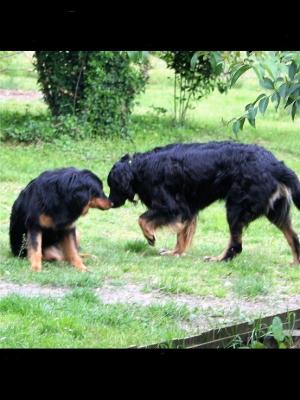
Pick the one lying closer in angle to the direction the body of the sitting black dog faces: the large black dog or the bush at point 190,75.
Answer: the large black dog

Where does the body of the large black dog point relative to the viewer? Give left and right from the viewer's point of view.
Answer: facing to the left of the viewer

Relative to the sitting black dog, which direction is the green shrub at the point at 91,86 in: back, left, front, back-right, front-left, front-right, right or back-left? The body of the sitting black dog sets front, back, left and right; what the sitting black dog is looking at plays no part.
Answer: back-left

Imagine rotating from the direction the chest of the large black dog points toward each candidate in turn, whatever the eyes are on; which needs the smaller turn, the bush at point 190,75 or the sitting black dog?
the sitting black dog

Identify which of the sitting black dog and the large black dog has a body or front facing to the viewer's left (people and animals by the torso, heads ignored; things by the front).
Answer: the large black dog

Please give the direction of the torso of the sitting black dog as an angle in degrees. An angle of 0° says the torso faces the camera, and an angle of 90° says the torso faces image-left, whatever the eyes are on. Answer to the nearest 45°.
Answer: approximately 315°

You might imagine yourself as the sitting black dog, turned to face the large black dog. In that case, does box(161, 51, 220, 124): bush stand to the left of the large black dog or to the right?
left

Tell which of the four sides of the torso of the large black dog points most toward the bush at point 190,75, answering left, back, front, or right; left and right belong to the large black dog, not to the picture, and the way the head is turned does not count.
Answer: right

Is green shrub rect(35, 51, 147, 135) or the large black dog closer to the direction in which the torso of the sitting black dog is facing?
the large black dog

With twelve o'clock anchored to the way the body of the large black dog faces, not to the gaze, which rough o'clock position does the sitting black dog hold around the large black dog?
The sitting black dog is roughly at 11 o'clock from the large black dog.

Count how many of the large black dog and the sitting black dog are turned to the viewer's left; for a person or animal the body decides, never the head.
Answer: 1
